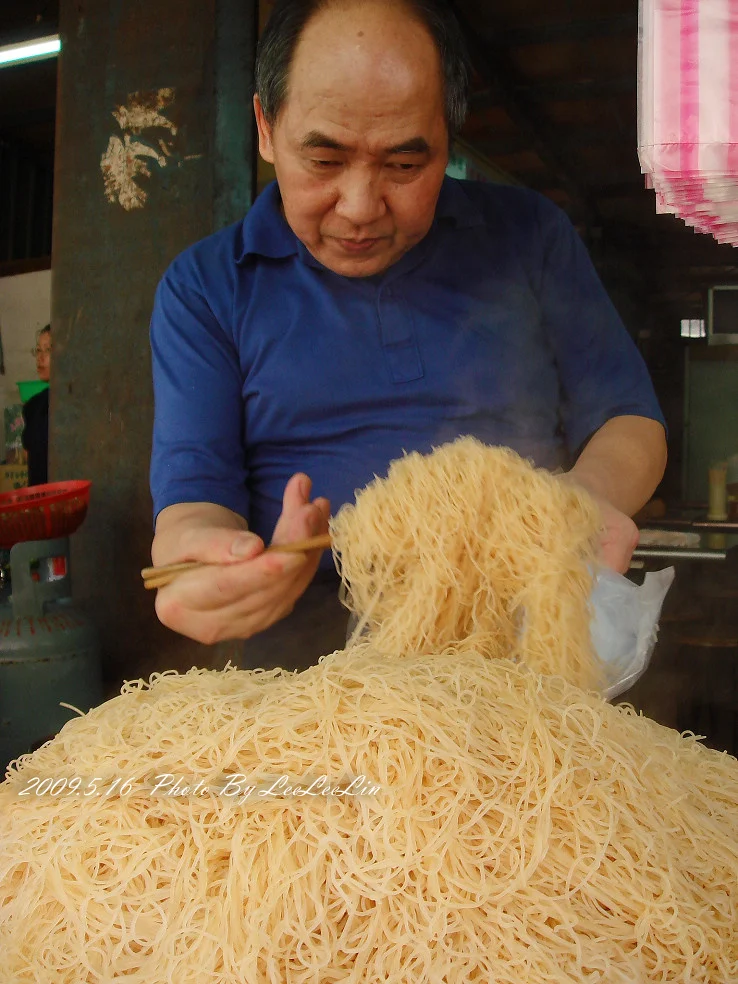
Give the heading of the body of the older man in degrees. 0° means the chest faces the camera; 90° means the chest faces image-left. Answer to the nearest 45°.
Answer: approximately 0°

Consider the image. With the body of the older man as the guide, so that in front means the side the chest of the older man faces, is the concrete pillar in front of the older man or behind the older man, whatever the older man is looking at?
behind
